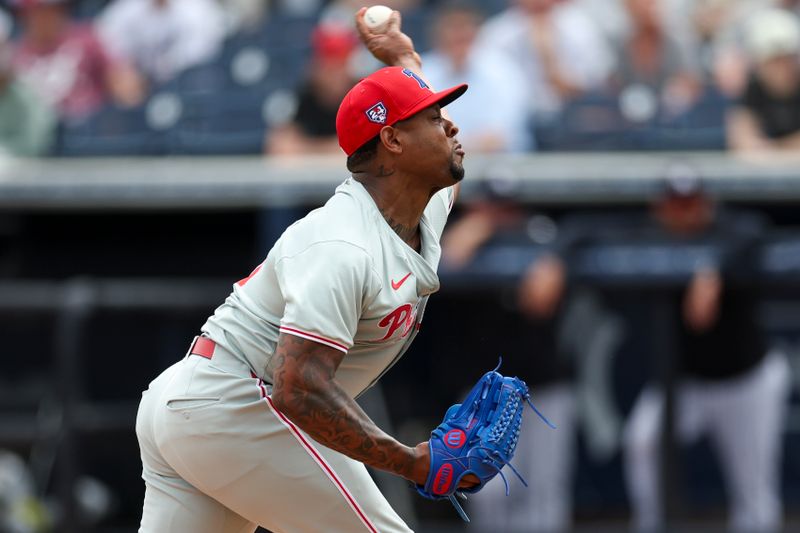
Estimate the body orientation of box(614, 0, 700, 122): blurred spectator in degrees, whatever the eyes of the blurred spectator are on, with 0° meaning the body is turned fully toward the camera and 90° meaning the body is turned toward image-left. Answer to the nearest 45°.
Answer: approximately 0°

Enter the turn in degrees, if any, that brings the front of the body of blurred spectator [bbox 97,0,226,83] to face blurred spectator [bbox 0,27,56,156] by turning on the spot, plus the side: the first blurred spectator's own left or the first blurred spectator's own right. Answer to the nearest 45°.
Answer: approximately 90° to the first blurred spectator's own right

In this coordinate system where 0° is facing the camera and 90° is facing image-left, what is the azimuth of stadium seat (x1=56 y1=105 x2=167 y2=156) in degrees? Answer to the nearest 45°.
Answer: approximately 0°

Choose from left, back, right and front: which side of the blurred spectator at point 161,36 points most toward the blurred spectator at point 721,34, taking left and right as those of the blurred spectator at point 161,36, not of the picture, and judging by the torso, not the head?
left

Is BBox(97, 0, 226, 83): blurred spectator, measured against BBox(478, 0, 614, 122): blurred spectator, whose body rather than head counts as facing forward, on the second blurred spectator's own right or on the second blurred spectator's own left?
on the second blurred spectator's own right

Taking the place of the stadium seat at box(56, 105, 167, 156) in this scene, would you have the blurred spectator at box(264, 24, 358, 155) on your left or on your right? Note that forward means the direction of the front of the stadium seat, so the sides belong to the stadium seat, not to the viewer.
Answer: on your left

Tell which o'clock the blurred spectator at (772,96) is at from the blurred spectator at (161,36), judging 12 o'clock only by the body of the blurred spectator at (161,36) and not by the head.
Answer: the blurred spectator at (772,96) is roughly at 10 o'clock from the blurred spectator at (161,36).
